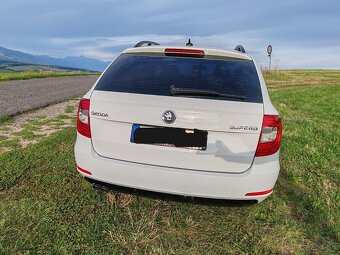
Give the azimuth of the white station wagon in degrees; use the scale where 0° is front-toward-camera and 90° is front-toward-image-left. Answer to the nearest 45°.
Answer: approximately 180°
